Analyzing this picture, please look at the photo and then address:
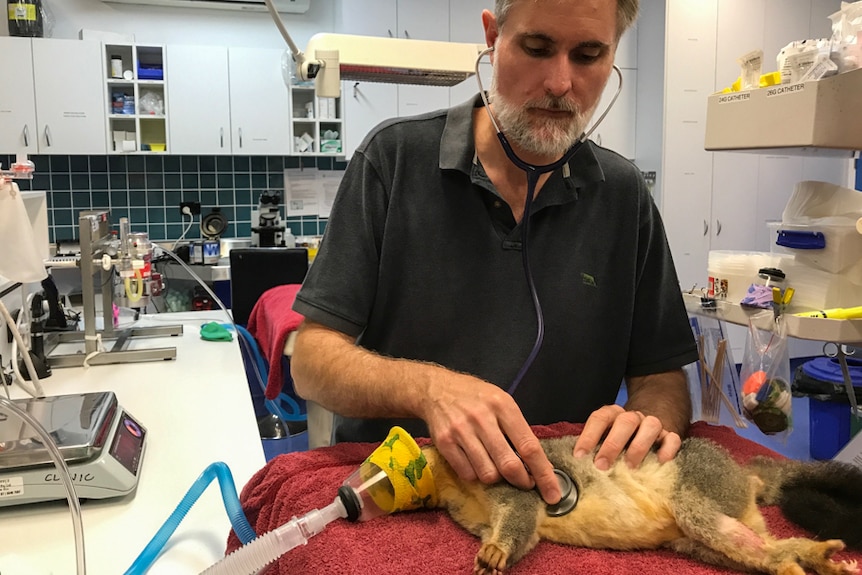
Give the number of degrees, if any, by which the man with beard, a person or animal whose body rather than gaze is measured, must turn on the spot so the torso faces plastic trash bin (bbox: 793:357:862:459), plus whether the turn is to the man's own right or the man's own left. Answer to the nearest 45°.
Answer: approximately 135° to the man's own left

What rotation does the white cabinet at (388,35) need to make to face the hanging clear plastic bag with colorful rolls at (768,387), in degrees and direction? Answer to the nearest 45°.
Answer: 0° — it already faces it

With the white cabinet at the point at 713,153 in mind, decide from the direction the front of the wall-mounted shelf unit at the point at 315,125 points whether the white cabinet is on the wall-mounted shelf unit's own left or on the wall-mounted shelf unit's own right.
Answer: on the wall-mounted shelf unit's own left

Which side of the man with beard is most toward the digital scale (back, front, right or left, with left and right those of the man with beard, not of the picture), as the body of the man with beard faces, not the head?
right

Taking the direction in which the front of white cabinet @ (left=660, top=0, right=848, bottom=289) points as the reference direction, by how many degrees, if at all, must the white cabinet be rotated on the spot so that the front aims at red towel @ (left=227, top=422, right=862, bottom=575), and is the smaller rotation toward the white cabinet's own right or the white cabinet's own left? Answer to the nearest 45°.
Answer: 0° — it already faces it

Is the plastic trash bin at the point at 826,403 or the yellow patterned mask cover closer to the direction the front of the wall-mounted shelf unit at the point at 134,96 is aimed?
the yellow patterned mask cover
